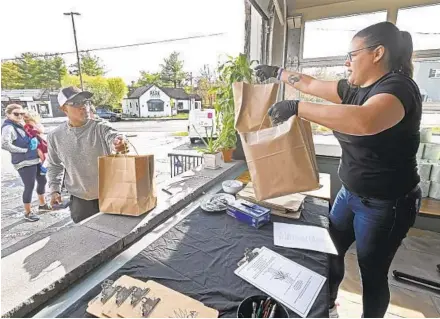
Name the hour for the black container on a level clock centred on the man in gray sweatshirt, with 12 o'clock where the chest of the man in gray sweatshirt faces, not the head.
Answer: The black container is roughly at 1 o'clock from the man in gray sweatshirt.

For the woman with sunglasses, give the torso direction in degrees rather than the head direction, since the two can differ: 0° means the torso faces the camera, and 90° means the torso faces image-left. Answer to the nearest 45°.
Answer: approximately 315°

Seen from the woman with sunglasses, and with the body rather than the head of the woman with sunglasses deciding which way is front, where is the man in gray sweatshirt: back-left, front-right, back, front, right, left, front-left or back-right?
front-right

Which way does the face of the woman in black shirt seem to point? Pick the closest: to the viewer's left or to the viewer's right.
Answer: to the viewer's left

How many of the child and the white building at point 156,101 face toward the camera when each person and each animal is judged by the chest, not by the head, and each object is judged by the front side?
1

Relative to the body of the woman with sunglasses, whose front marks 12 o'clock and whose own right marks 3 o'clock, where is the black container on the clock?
The black container is roughly at 1 o'clock from the woman with sunglasses.

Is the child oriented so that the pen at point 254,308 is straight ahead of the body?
no

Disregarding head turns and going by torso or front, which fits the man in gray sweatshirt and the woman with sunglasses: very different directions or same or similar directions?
same or similar directions

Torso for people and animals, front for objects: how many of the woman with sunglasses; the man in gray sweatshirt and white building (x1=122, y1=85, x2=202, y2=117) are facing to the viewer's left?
0

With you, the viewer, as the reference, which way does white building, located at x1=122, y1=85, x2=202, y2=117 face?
facing the viewer

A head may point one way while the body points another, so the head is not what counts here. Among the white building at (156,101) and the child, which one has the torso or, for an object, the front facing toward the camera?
the white building

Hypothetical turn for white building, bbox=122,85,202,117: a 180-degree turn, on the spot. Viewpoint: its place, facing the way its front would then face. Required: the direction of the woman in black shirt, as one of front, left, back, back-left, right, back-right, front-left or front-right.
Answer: back-right
